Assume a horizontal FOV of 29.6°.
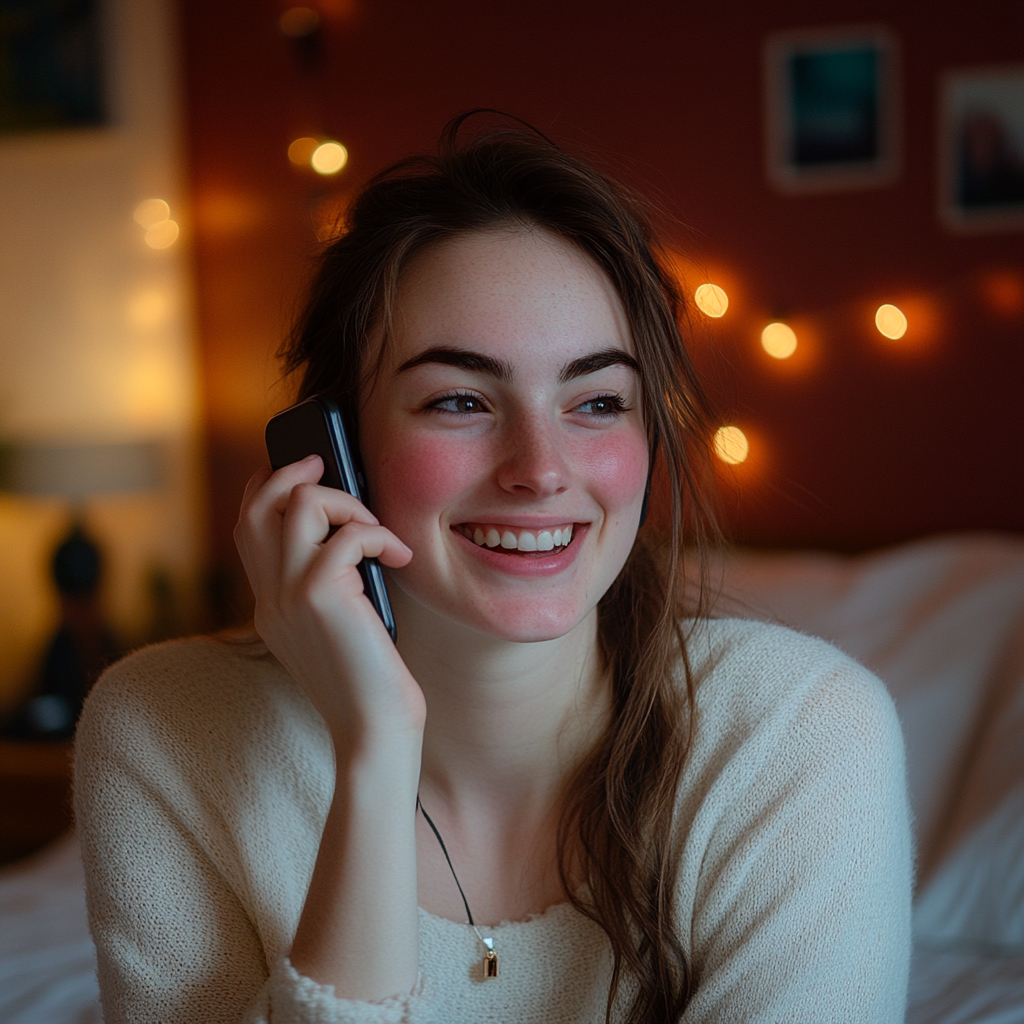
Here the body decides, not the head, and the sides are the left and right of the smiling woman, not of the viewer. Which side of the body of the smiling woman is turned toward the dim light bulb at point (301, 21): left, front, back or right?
back

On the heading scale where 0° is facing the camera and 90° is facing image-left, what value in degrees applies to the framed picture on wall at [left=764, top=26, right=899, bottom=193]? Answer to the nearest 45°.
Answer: approximately 0°

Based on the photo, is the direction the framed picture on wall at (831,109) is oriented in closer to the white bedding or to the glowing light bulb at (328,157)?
the white bedding

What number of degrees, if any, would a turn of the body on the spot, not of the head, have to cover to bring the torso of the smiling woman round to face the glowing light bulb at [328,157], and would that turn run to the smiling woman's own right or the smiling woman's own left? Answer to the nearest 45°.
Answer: approximately 180°

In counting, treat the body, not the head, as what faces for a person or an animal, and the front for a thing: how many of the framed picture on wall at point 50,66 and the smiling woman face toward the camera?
2

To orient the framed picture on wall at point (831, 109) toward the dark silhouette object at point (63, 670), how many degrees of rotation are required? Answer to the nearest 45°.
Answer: approximately 90° to its right

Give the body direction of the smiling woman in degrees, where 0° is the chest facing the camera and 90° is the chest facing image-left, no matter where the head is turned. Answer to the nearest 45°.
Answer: approximately 0°
